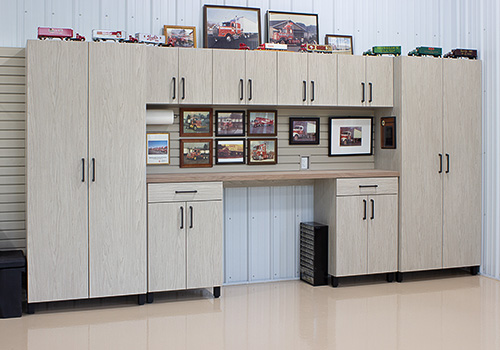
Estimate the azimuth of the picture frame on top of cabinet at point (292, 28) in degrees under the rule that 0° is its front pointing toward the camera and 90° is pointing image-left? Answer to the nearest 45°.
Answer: approximately 0°

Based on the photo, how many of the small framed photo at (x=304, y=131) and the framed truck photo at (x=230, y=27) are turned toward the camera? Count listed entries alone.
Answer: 2
